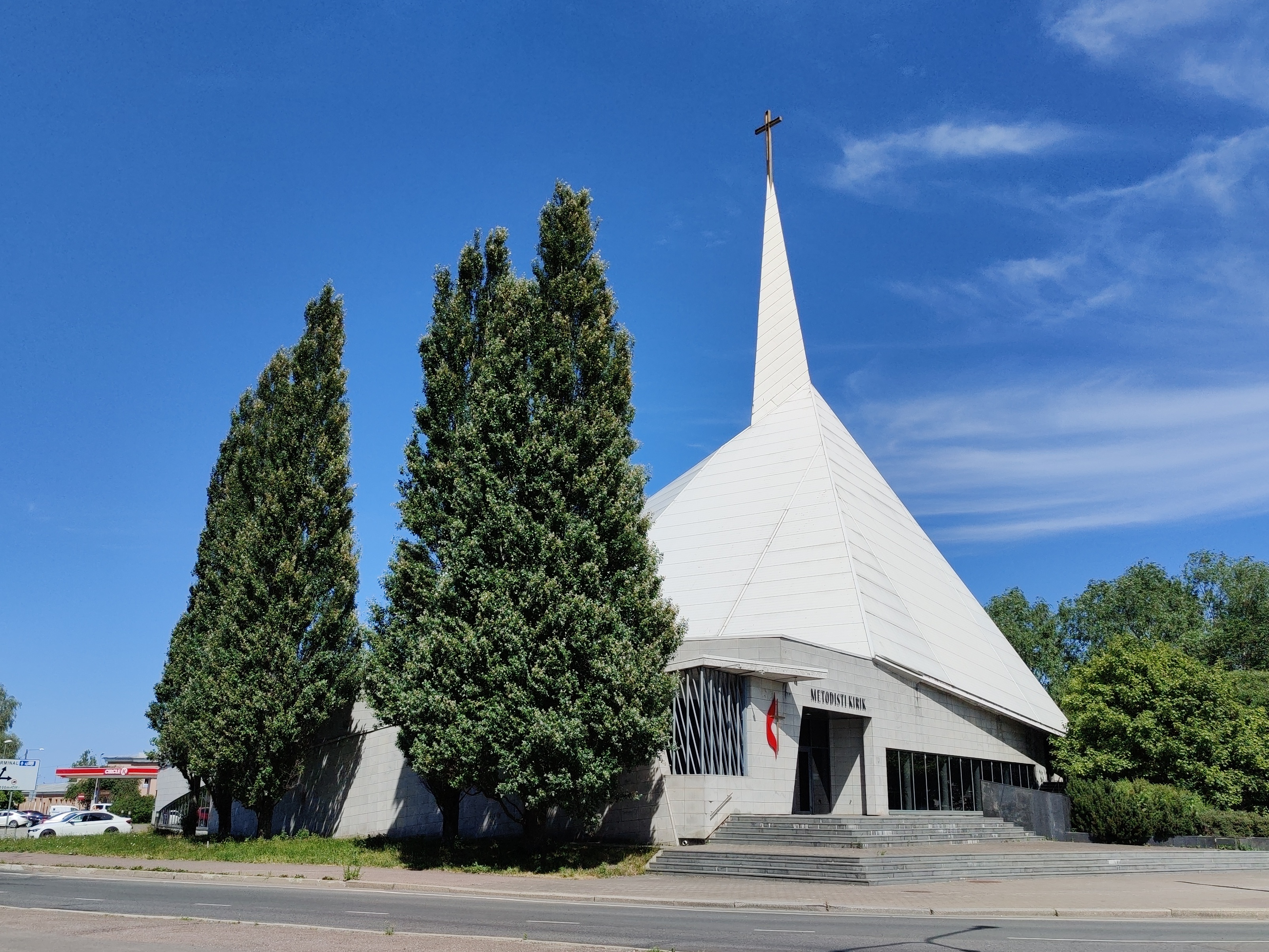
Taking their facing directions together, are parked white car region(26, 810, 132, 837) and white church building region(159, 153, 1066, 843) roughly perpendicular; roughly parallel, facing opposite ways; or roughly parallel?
roughly perpendicular

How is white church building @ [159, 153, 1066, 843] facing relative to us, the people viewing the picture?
facing the viewer and to the right of the viewer

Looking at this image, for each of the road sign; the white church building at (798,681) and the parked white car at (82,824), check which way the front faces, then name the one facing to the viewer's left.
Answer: the parked white car

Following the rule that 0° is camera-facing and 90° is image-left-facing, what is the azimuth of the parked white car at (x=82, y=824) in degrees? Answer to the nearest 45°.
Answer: approximately 90°

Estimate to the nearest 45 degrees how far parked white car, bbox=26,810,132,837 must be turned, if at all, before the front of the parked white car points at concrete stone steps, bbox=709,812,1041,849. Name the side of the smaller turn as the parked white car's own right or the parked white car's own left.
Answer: approximately 135° to the parked white car's own left

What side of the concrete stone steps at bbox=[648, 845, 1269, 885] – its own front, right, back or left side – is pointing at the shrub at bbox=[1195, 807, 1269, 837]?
left

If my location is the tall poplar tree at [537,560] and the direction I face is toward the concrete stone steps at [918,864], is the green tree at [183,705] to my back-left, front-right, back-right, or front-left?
back-left

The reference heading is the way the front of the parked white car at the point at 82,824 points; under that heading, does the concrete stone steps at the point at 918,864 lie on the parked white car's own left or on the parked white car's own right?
on the parked white car's own left

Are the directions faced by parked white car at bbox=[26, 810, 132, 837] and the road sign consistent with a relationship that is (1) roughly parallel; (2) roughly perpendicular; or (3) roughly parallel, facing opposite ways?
roughly perpendicular

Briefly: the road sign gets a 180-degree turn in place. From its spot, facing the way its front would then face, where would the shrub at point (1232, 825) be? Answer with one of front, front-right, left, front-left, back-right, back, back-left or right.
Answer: back-right

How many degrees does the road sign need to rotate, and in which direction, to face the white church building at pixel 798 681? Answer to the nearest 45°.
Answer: approximately 45° to its left

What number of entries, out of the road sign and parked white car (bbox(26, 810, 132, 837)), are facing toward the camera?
1

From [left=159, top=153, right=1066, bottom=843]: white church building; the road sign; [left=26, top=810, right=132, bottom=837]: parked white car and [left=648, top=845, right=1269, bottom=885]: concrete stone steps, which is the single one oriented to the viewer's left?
the parked white car
